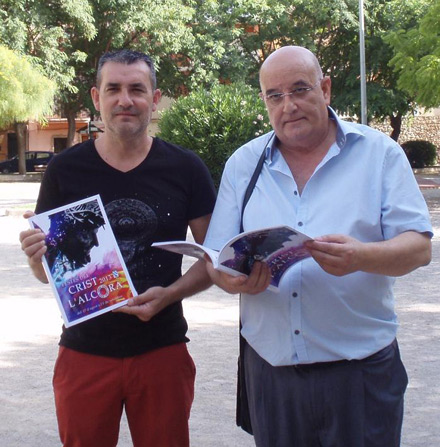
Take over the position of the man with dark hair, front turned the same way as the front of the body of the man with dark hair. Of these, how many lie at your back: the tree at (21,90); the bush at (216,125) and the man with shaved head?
2

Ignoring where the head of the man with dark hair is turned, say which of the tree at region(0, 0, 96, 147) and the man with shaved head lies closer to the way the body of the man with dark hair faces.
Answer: the man with shaved head

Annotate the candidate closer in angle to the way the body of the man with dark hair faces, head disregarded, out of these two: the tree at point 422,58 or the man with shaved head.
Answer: the man with shaved head

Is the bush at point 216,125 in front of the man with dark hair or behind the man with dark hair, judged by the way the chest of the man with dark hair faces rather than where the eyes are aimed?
behind

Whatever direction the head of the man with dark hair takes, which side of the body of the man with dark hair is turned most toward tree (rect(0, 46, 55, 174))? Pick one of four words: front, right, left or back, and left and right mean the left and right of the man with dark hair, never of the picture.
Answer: back

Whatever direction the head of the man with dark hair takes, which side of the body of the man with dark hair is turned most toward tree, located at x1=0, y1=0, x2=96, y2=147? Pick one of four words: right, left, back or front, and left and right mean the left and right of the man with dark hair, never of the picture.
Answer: back

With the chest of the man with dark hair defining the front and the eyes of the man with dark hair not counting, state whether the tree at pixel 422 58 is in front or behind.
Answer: behind

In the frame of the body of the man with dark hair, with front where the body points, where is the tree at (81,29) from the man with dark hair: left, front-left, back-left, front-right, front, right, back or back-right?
back

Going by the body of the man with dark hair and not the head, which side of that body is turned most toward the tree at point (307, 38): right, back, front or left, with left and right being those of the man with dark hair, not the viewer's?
back

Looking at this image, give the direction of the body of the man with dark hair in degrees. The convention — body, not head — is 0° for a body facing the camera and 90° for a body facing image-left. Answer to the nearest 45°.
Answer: approximately 0°
